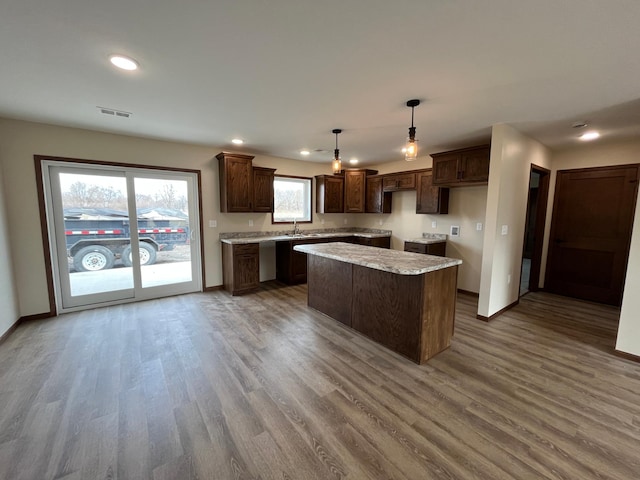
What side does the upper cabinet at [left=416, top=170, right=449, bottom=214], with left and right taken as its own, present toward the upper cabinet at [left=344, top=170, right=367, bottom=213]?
right

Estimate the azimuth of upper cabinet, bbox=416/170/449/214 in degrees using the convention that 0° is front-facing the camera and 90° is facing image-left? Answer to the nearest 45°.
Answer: approximately 45°

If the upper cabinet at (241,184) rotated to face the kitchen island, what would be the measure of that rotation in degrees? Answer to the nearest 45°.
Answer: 0° — it already faces it

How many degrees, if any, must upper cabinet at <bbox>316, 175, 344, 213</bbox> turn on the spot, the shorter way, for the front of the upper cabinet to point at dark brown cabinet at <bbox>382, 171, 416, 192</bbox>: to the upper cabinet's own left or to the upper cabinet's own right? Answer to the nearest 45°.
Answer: approximately 45° to the upper cabinet's own left

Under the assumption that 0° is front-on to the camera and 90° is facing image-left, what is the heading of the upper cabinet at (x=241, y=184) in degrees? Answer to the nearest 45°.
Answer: approximately 315°

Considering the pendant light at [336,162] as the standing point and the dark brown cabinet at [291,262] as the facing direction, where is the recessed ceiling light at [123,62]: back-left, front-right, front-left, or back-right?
back-left

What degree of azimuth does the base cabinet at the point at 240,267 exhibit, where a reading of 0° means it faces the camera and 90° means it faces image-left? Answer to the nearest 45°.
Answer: approximately 315°
